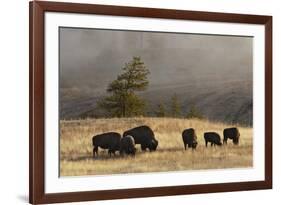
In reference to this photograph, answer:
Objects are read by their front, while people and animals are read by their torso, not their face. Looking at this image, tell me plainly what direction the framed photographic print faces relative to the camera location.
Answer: facing the viewer and to the right of the viewer
